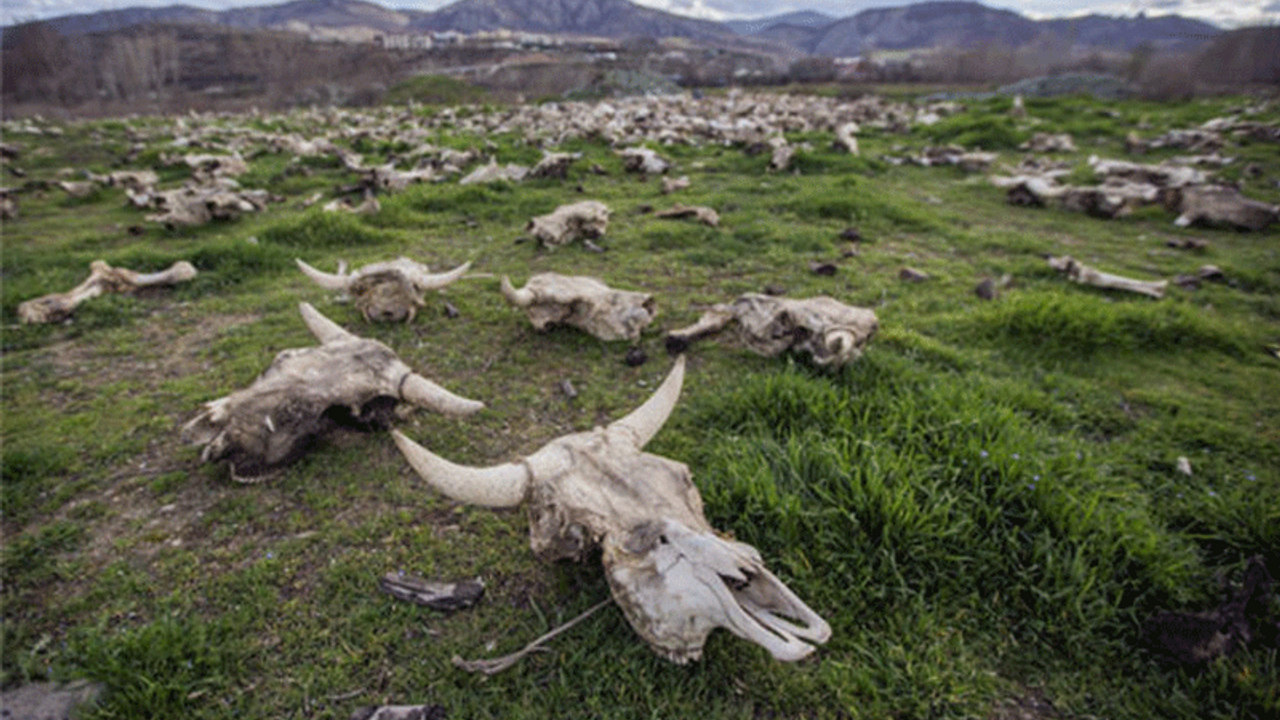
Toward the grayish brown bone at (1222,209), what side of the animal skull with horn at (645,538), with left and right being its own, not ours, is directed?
left

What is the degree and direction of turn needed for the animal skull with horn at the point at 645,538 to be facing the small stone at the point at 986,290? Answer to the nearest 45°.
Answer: approximately 90° to its left

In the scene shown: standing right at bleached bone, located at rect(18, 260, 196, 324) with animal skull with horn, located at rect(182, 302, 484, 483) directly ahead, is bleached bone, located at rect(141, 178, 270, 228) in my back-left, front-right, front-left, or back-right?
back-left

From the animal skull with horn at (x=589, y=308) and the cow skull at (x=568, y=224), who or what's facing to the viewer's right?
the animal skull with horn

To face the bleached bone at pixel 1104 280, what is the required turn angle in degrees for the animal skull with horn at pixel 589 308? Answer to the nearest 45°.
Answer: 0° — it already faces it

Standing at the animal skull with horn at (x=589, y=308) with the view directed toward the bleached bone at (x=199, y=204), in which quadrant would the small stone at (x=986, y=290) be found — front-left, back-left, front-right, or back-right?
back-right

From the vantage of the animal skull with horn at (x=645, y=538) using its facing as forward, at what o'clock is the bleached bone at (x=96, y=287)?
The bleached bone is roughly at 6 o'clock from the animal skull with horn.

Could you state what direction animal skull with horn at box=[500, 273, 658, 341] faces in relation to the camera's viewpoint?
facing to the right of the viewer

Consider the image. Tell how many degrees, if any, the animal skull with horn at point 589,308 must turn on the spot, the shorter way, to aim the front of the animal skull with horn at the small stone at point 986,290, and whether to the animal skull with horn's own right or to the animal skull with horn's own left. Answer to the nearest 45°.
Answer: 0° — it already faces it

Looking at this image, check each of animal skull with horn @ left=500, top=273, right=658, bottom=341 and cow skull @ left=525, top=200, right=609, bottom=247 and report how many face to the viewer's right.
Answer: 1

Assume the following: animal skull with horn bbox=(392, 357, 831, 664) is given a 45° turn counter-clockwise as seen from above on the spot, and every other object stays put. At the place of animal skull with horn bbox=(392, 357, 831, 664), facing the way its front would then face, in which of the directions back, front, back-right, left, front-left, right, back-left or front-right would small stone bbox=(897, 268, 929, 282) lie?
front-left

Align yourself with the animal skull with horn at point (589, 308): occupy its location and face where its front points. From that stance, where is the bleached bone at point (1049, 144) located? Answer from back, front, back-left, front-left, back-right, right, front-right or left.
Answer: front-left

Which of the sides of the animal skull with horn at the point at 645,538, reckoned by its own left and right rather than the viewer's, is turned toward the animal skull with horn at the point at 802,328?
left

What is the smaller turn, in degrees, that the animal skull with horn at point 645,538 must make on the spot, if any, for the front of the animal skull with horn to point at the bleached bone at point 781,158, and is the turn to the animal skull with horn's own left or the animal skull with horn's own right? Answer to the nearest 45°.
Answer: approximately 135° to the animal skull with horn's own left
